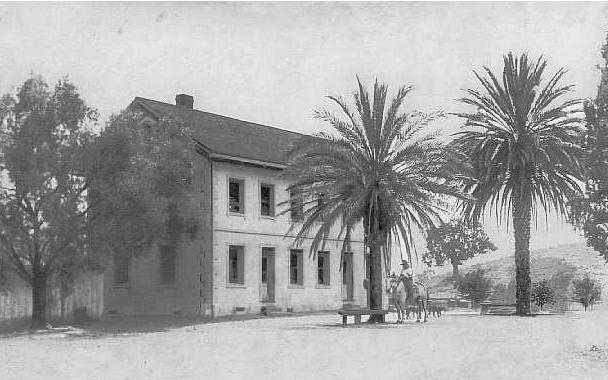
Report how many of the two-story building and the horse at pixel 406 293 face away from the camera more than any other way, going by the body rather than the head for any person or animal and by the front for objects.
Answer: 0

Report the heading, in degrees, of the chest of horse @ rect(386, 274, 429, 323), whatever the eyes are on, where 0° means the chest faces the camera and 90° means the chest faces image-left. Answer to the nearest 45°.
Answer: approximately 45°

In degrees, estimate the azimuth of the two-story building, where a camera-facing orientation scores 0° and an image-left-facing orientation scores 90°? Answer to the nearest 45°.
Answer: approximately 315°

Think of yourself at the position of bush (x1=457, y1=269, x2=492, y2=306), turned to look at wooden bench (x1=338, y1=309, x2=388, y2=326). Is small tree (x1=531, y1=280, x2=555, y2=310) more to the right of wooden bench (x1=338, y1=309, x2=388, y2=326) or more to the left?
left

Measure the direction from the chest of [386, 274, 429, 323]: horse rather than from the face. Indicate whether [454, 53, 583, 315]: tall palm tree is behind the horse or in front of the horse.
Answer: behind

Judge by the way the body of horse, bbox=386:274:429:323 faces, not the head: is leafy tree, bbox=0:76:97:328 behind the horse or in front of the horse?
in front

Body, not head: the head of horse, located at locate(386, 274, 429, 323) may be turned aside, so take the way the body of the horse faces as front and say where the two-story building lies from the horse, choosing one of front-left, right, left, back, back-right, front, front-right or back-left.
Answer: right

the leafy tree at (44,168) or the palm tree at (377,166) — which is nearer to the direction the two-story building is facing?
the palm tree
